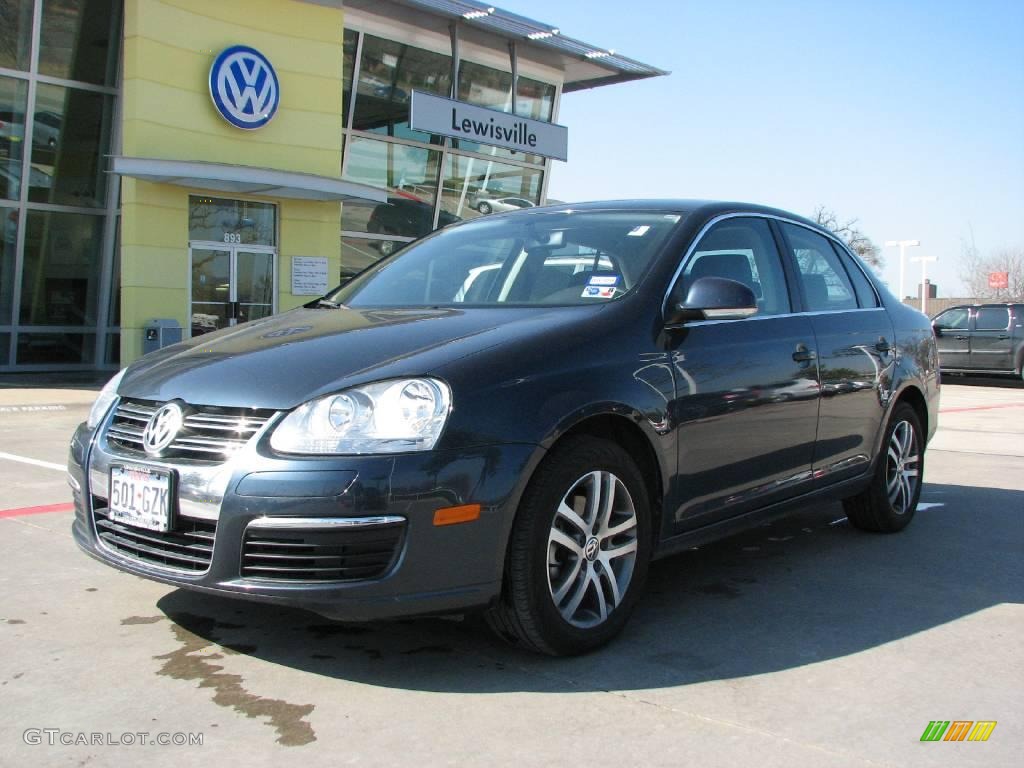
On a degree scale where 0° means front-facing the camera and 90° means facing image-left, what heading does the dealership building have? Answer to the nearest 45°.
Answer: approximately 315°

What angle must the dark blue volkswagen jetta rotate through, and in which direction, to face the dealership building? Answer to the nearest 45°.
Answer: approximately 135° to its right

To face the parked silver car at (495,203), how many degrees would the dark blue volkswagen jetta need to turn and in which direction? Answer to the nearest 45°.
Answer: approximately 135° to its right

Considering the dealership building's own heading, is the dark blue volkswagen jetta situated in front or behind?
in front

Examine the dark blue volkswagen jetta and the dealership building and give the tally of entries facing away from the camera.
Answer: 0
